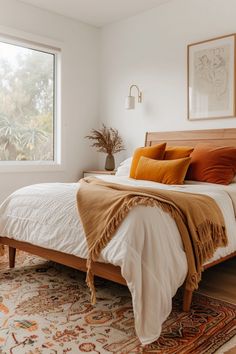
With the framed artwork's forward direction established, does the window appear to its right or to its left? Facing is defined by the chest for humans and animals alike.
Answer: on its right

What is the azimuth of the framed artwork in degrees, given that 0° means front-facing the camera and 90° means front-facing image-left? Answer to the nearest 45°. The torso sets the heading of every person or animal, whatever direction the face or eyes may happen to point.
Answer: approximately 45°

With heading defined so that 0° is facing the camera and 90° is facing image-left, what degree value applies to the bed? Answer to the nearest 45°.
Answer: approximately 45°

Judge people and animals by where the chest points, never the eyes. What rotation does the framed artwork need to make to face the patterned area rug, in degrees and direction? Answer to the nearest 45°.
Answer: approximately 45° to its left
